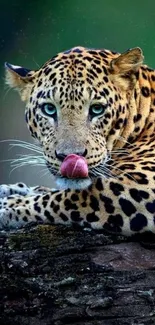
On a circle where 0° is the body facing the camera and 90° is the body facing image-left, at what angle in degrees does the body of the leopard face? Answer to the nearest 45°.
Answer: approximately 45°
